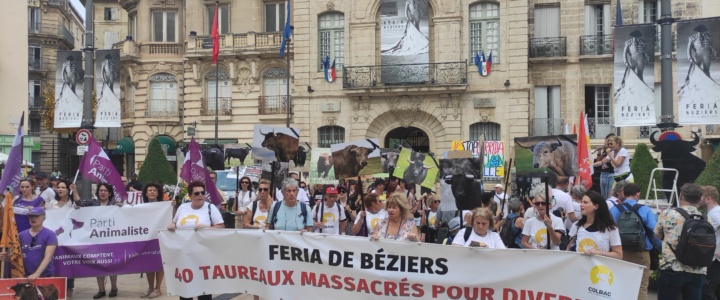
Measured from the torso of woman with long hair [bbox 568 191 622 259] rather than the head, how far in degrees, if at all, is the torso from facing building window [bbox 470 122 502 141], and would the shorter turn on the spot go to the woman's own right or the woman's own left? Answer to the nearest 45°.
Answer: approximately 135° to the woman's own right

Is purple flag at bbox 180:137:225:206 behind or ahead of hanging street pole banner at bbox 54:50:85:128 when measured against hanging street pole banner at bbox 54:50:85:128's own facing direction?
ahead

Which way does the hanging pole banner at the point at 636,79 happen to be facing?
toward the camera

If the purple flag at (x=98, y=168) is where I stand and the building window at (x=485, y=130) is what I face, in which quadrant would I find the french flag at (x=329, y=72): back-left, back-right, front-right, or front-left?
front-left

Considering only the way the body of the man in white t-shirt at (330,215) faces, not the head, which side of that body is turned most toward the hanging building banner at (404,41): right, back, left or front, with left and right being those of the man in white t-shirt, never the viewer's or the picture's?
back

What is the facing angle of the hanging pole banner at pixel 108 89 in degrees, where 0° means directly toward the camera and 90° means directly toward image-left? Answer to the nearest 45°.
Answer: approximately 0°

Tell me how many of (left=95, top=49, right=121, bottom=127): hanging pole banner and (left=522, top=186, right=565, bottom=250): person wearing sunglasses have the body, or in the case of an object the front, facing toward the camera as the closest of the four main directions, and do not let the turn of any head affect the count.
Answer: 2

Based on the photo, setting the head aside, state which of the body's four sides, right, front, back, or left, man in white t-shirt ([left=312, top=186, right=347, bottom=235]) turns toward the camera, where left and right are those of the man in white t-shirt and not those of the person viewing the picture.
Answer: front

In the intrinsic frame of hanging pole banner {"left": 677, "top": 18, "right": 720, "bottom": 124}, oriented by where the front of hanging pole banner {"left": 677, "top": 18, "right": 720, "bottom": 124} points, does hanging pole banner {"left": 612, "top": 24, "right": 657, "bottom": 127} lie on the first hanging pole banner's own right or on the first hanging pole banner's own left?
on the first hanging pole banner's own right

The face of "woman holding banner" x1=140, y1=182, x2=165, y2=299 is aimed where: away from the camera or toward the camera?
toward the camera

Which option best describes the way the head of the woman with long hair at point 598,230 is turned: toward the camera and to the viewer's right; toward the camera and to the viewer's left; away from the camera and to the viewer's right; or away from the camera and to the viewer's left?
toward the camera and to the viewer's left

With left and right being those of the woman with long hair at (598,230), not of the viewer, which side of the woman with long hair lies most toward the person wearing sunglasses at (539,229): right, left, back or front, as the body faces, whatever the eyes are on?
right

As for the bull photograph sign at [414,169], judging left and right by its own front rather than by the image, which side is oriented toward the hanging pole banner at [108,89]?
right

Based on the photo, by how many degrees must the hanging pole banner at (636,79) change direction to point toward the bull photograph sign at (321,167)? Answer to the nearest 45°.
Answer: approximately 90° to its right

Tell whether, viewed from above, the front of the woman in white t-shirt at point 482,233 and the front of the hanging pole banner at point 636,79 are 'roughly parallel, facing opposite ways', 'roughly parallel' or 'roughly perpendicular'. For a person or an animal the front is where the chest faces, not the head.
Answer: roughly parallel
